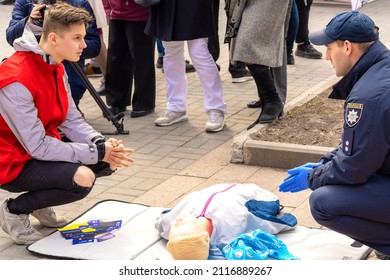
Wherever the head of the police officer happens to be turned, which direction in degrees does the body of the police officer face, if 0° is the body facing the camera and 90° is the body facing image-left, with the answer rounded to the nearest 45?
approximately 90°

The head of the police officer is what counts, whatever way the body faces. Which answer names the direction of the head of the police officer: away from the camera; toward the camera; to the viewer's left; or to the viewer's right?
to the viewer's left

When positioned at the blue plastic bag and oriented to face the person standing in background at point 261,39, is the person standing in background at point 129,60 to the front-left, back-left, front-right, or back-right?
front-left

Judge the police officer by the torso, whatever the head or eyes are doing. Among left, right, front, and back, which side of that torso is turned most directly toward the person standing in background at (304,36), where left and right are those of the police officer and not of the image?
right

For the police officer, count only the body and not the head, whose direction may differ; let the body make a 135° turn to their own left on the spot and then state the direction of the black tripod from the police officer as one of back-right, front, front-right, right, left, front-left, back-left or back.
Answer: back

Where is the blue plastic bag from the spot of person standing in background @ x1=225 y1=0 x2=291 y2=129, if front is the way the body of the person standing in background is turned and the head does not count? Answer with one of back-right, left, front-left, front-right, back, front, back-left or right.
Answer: front-left

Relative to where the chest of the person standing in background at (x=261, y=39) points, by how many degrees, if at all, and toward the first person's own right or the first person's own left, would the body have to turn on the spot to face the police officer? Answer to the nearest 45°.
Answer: approximately 45° to the first person's own left

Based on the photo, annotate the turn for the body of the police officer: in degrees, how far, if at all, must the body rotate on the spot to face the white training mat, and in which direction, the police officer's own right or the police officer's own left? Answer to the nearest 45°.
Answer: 0° — they already face it

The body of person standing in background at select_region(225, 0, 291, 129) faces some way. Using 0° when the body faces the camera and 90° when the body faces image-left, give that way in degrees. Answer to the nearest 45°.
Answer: approximately 45°

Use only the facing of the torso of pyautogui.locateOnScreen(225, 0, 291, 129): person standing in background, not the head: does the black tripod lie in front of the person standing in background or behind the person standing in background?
in front

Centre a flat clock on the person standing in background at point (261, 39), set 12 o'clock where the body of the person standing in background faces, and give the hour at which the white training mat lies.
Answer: The white training mat is roughly at 11 o'clock from the person standing in background.

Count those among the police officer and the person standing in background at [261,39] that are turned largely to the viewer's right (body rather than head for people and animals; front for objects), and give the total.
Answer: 0

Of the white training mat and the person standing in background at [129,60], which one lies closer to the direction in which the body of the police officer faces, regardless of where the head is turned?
the white training mat
